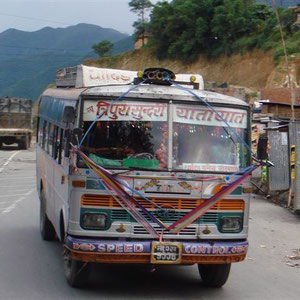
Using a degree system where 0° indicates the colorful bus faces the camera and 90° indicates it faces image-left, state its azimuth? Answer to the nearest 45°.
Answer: approximately 0°

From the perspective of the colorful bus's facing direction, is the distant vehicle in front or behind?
behind

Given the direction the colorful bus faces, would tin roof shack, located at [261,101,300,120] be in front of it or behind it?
behind
